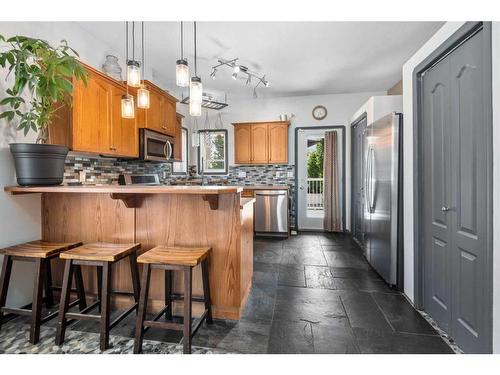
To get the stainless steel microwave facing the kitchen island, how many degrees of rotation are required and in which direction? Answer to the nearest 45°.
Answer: approximately 45° to its right

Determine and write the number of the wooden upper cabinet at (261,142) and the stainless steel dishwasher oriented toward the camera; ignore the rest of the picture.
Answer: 2

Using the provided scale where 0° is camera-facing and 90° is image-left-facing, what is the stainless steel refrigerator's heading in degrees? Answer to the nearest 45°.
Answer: approximately 45°

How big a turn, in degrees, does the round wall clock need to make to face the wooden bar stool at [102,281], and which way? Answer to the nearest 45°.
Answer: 0° — it already faces it

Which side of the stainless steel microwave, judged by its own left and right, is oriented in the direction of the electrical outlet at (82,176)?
right

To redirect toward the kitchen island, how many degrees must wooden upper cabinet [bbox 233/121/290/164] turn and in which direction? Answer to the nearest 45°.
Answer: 0° — it already faces it

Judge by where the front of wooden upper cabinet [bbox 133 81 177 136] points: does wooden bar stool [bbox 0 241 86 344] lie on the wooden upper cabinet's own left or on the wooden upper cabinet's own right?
on the wooden upper cabinet's own right
